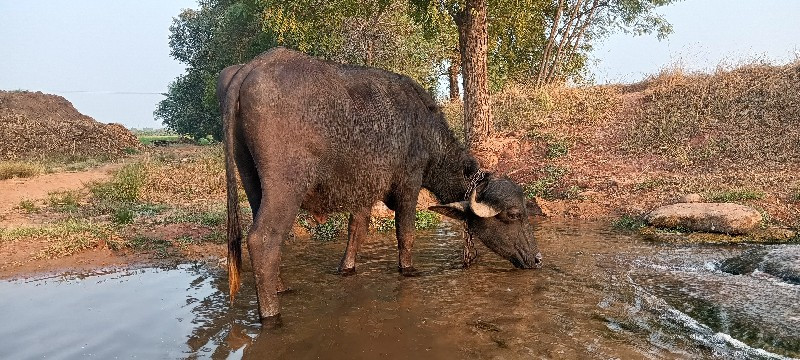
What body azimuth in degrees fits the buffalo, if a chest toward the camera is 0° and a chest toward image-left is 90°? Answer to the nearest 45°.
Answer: approximately 225°

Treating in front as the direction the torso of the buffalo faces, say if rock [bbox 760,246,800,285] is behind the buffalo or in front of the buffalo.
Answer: in front

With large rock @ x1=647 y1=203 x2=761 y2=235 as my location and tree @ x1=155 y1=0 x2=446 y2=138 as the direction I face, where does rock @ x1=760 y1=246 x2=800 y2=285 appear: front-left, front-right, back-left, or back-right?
back-left

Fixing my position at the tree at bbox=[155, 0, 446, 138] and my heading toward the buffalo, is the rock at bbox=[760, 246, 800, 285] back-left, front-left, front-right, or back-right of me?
front-left

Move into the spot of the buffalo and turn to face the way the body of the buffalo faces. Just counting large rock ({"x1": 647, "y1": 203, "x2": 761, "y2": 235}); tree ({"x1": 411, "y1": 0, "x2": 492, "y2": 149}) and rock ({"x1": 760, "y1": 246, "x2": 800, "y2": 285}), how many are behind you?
0

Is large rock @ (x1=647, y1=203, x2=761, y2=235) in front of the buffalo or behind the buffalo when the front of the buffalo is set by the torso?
in front

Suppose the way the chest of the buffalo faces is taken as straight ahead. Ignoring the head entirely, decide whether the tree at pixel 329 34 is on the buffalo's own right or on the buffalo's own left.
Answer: on the buffalo's own left

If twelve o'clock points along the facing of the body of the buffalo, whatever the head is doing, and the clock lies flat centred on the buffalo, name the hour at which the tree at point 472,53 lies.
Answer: The tree is roughly at 11 o'clock from the buffalo.

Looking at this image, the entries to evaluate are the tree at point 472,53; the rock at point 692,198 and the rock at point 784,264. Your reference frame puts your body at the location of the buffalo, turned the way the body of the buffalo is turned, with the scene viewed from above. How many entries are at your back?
0

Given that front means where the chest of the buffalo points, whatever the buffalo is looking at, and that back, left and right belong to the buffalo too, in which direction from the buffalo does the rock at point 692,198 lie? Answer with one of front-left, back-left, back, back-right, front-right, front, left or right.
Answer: front
